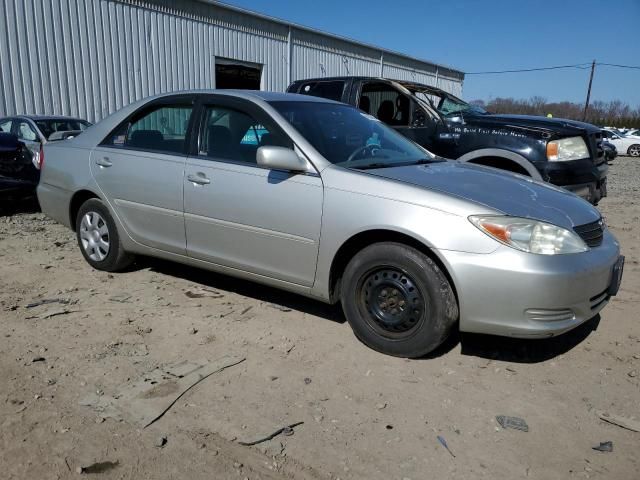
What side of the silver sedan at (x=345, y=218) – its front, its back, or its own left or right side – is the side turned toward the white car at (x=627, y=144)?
left

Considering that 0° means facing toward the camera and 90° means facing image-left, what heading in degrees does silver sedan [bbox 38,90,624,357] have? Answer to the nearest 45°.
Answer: approximately 315°

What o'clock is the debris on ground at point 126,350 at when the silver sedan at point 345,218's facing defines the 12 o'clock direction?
The debris on ground is roughly at 4 o'clock from the silver sedan.

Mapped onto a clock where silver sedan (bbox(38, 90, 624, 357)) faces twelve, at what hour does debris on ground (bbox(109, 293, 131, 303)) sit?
The debris on ground is roughly at 5 o'clock from the silver sedan.

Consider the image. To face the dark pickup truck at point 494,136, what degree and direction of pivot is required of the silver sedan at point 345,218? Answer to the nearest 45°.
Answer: approximately 90° to its left

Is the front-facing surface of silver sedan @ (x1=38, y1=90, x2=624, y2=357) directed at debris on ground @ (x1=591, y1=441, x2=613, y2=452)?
yes

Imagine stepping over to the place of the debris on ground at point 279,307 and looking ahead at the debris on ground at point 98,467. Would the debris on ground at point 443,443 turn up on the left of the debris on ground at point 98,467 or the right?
left

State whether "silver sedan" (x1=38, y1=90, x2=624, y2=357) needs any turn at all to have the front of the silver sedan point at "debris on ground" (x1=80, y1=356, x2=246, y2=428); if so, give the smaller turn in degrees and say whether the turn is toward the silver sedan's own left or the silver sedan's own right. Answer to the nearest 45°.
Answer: approximately 90° to the silver sedan's own right

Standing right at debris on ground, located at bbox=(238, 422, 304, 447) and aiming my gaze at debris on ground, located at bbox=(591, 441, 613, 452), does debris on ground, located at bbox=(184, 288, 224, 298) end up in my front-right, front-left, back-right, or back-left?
back-left

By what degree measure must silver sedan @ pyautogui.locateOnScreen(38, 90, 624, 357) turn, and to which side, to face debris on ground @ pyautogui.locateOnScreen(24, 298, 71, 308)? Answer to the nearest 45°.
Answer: approximately 135° to its right
